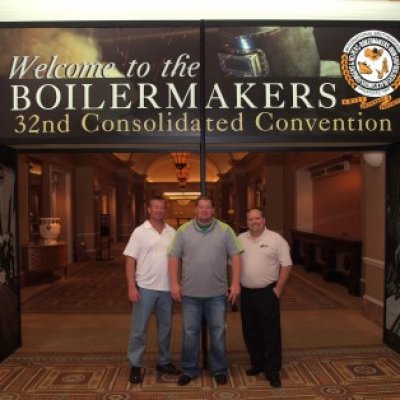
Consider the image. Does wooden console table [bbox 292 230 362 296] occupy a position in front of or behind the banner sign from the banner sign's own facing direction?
behind

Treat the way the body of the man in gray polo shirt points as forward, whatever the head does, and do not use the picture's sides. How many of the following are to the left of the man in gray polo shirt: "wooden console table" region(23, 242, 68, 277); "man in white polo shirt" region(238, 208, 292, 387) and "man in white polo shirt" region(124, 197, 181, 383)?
1

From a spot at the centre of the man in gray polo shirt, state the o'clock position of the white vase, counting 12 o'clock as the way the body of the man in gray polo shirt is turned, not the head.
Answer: The white vase is roughly at 5 o'clock from the man in gray polo shirt.

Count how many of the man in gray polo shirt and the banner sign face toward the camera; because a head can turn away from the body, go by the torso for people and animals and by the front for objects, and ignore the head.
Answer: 2

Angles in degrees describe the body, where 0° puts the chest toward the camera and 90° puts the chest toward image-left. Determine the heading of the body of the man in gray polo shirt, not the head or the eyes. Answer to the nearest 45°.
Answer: approximately 0°

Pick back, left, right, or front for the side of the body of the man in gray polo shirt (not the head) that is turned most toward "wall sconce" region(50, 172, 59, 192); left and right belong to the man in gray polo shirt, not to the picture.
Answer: back

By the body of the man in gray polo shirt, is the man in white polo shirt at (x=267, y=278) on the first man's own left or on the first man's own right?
on the first man's own left
